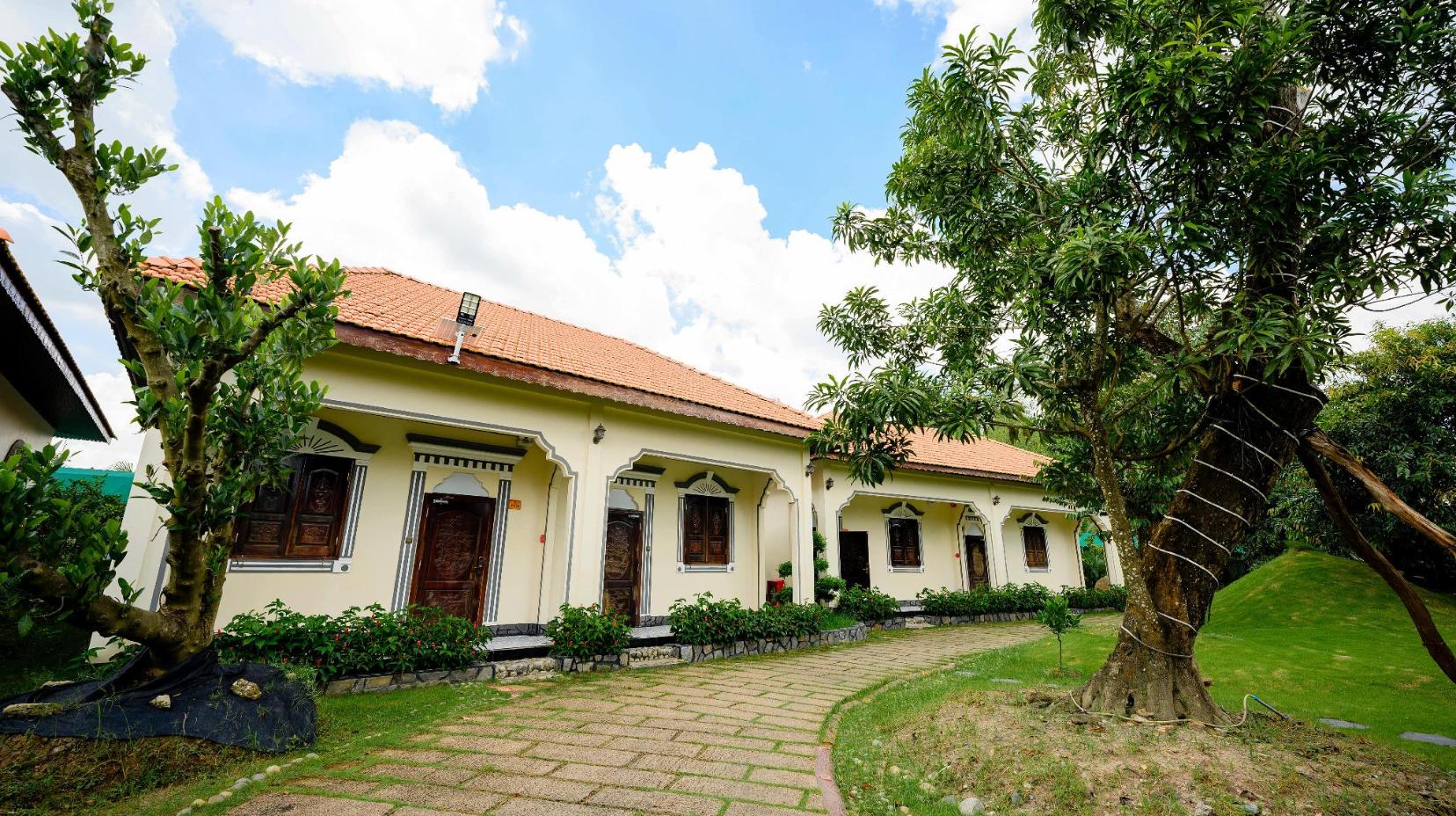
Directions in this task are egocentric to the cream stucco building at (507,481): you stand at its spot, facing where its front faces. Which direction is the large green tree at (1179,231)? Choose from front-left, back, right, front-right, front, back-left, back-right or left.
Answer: front

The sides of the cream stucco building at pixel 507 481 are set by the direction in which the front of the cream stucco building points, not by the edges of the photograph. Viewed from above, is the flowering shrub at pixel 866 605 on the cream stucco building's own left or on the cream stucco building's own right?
on the cream stucco building's own left

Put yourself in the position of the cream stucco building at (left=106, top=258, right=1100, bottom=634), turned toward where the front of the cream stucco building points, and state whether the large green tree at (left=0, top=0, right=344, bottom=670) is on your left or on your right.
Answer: on your right

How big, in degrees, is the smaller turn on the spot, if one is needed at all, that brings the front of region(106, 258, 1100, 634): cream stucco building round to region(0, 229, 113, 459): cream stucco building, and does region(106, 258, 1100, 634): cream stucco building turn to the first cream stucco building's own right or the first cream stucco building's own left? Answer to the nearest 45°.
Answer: approximately 135° to the first cream stucco building's own right

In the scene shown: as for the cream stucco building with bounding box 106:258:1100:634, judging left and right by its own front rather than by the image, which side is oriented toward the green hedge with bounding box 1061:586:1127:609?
left

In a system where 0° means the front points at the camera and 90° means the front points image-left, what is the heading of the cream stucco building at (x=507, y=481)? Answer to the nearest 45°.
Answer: approximately 315°

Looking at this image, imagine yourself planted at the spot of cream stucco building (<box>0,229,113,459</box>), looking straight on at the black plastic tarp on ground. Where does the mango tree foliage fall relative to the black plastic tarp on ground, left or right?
left

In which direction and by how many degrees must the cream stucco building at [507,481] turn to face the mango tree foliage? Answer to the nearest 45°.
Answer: approximately 45° to its left

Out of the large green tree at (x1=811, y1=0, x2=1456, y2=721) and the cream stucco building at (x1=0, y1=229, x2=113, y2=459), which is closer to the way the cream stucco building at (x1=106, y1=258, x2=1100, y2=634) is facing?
the large green tree
